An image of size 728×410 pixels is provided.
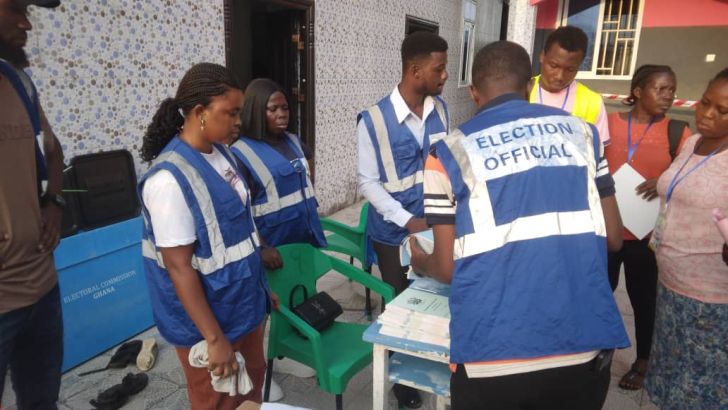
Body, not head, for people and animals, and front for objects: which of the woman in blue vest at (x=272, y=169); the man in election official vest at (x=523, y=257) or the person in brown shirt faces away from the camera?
the man in election official vest

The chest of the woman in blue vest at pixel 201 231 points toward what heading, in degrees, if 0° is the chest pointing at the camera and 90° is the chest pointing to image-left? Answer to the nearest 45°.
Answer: approximately 315°

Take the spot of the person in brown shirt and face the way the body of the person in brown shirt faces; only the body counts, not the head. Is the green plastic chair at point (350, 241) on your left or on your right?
on your left

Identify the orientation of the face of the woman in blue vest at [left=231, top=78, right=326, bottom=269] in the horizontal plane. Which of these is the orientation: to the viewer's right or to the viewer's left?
to the viewer's right

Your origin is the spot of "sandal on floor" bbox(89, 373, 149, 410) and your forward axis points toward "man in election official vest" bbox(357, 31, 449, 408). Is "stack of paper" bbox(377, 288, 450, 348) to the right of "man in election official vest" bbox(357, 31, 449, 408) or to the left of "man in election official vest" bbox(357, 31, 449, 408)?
right

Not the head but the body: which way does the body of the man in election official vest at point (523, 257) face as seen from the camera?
away from the camera

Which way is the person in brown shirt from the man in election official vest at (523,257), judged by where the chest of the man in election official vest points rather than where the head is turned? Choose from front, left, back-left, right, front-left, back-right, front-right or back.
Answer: left

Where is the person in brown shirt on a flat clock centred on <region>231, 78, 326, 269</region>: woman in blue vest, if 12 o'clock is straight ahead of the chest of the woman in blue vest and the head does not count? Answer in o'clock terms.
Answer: The person in brown shirt is roughly at 3 o'clock from the woman in blue vest.

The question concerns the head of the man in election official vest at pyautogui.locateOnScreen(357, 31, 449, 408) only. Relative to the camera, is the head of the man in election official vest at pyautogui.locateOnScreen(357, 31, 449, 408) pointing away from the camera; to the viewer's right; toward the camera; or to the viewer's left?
to the viewer's right

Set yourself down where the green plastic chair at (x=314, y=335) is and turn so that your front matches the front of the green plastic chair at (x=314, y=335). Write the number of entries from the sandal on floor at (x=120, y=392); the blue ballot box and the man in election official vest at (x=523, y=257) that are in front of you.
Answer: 1
